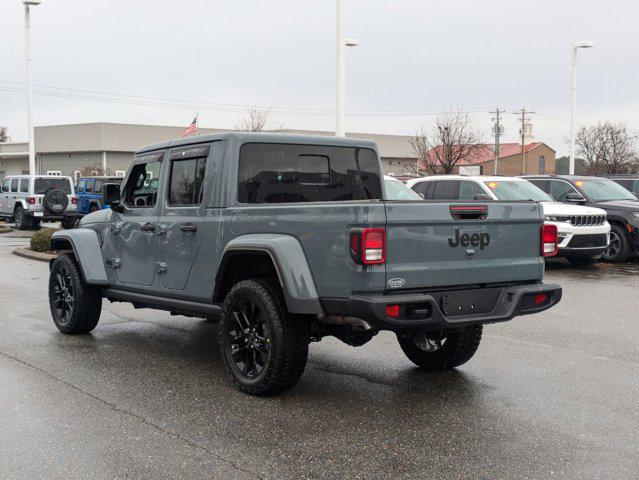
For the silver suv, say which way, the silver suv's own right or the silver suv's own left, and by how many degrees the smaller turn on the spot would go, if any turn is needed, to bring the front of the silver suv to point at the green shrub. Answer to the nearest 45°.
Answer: approximately 135° to the silver suv's own left

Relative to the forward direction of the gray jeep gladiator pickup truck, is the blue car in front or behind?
in front

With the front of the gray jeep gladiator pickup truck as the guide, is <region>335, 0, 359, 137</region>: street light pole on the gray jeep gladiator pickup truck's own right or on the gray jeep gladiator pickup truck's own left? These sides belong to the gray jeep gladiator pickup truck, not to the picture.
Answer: on the gray jeep gladiator pickup truck's own right

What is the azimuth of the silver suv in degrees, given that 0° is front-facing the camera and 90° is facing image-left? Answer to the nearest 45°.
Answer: approximately 135°

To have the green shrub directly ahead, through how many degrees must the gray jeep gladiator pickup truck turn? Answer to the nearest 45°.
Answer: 0° — it already faces it

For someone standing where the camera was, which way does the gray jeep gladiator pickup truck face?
facing away from the viewer and to the left of the viewer
